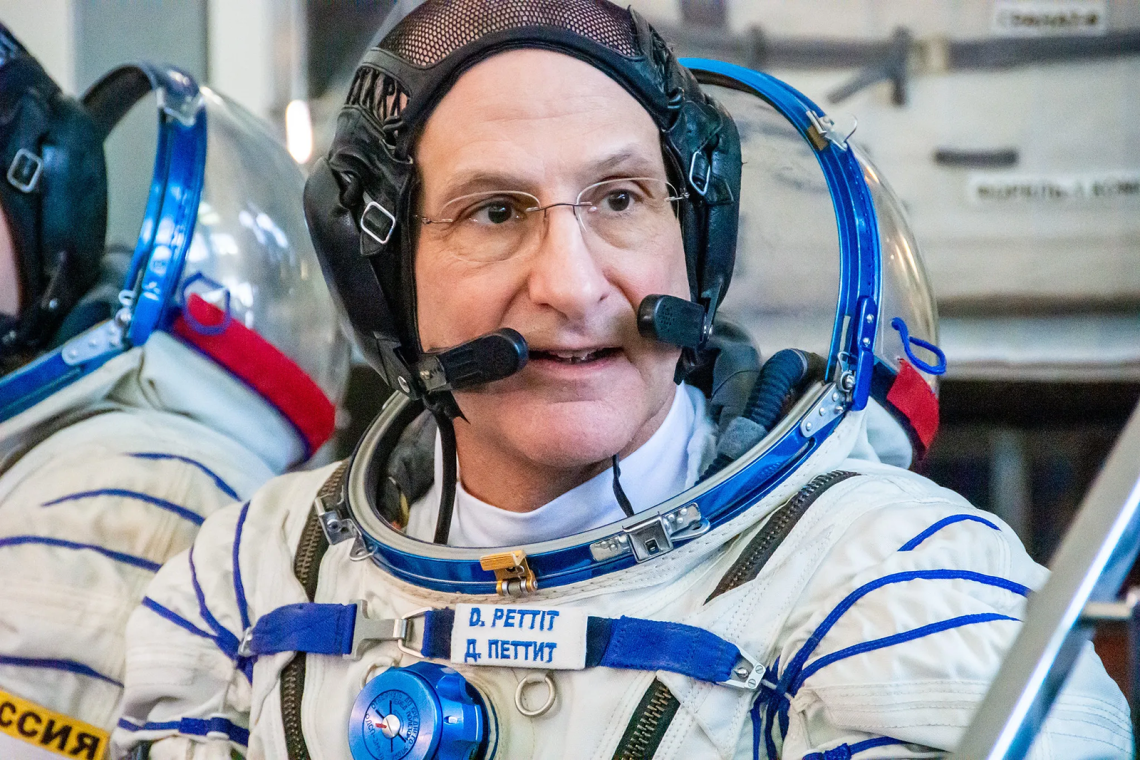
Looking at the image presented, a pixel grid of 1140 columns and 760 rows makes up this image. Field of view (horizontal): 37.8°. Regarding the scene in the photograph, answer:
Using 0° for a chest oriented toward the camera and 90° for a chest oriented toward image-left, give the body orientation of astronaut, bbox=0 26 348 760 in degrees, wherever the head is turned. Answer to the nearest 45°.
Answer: approximately 90°

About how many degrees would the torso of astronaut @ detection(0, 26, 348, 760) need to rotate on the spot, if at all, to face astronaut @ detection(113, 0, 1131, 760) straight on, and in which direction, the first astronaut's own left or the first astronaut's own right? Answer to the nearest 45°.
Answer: approximately 135° to the first astronaut's own left
